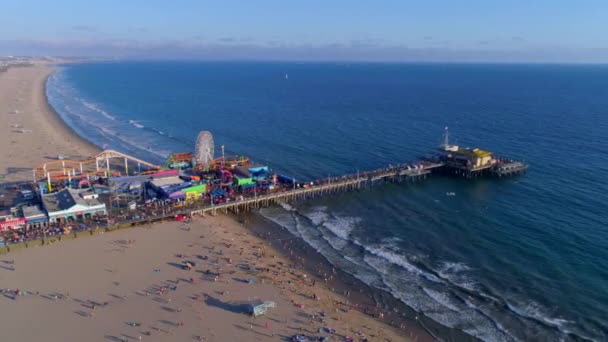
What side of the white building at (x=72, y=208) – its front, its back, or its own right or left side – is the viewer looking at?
front
